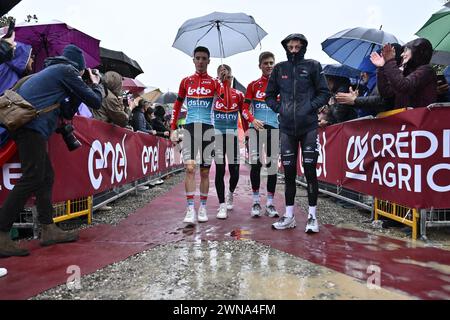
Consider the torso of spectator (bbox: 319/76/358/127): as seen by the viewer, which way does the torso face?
to the viewer's left

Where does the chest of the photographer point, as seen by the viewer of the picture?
to the viewer's right

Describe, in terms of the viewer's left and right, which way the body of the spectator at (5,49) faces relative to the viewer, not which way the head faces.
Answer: facing to the right of the viewer

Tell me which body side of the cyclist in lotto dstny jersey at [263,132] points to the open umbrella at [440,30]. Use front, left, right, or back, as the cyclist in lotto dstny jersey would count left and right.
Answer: left

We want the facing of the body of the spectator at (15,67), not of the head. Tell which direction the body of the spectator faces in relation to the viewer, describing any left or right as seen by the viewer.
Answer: facing to the right of the viewer

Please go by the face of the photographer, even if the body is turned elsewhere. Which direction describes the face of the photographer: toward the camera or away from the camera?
away from the camera

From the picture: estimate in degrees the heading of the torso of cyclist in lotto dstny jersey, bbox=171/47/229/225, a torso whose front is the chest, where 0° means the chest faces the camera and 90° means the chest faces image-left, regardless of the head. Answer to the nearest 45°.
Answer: approximately 0°

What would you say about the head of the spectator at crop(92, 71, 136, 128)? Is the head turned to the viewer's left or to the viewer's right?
to the viewer's right
